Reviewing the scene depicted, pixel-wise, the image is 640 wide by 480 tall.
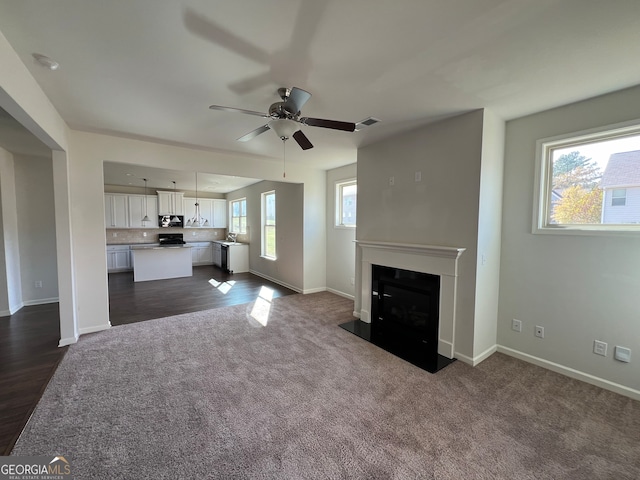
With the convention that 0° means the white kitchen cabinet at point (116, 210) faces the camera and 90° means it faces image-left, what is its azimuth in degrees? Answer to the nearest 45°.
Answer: approximately 0°

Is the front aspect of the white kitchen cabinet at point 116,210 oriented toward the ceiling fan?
yes

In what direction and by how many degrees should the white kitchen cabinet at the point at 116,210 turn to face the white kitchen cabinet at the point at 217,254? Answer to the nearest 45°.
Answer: approximately 90° to its left
